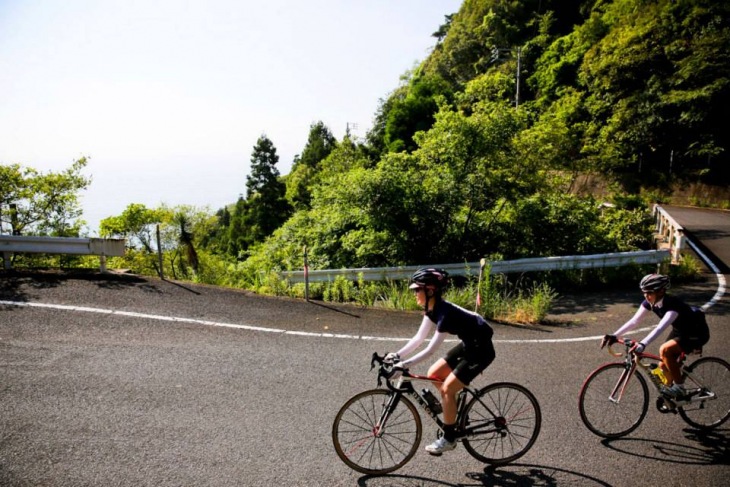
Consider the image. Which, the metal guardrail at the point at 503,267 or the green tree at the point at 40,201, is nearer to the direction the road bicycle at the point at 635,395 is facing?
the green tree

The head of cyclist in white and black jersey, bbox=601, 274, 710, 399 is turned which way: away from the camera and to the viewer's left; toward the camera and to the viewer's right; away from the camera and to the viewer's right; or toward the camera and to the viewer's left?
toward the camera and to the viewer's left

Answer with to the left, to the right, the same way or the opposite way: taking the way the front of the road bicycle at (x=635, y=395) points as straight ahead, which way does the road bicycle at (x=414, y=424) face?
the same way

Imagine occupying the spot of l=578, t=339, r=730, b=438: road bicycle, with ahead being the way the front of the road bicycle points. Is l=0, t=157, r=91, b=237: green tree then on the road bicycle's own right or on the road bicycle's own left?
on the road bicycle's own right

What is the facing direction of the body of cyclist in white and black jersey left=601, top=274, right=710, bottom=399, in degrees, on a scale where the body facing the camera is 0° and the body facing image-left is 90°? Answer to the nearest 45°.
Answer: approximately 45°

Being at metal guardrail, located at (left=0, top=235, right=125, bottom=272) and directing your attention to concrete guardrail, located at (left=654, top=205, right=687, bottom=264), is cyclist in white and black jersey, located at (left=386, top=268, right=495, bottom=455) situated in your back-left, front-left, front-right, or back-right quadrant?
front-right

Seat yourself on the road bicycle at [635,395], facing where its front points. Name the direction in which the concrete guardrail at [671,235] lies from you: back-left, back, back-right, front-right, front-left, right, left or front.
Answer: back-right

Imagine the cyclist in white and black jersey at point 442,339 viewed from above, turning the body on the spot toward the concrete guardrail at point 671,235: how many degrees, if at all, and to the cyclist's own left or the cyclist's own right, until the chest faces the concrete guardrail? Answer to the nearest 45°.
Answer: approximately 135° to the cyclist's own right

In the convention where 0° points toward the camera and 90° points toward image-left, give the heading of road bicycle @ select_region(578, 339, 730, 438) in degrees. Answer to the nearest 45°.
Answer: approximately 45°

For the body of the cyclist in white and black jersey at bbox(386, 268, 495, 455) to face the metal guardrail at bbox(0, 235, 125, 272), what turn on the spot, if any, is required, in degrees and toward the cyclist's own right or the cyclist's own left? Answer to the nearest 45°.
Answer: approximately 45° to the cyclist's own right

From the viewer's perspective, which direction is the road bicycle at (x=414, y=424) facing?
to the viewer's left

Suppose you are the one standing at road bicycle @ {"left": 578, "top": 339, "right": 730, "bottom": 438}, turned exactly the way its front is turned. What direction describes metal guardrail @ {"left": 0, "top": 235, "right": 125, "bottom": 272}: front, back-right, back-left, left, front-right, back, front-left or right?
front-right

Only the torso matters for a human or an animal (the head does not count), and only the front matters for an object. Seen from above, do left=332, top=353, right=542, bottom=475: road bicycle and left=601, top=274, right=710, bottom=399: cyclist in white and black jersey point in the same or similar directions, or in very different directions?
same or similar directions

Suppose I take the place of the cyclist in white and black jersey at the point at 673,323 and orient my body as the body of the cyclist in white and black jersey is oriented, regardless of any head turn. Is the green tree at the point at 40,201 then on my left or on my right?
on my right

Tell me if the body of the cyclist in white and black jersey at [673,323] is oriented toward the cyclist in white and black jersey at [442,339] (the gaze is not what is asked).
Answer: yes

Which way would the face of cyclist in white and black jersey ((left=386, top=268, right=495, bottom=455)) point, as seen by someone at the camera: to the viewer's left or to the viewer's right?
to the viewer's left

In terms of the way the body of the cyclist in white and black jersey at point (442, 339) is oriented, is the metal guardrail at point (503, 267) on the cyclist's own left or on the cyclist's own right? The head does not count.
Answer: on the cyclist's own right

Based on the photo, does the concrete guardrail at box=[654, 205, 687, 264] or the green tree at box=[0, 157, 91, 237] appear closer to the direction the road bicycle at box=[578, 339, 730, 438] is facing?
the green tree

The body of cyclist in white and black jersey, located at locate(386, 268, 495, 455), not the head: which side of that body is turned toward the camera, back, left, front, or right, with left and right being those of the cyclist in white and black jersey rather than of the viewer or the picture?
left
